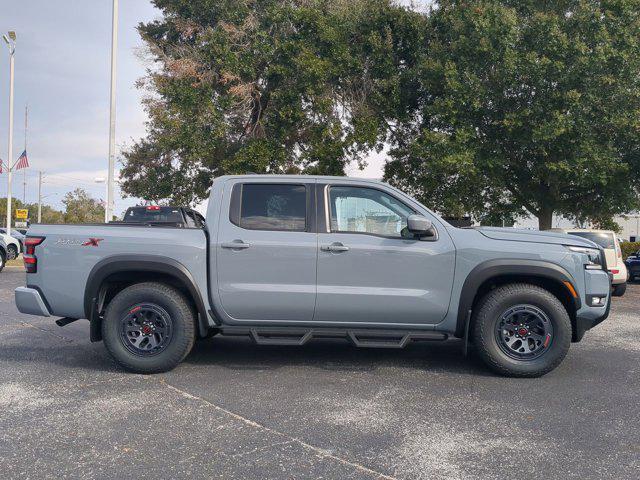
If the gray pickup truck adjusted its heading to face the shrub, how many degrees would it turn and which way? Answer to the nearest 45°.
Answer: approximately 45° to its left

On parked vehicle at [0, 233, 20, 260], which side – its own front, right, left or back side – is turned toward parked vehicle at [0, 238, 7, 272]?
right

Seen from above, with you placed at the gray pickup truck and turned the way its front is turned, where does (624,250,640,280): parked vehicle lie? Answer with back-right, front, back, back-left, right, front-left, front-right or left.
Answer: front-left

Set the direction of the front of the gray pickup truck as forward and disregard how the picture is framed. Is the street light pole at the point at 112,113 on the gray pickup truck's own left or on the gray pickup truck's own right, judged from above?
on the gray pickup truck's own left

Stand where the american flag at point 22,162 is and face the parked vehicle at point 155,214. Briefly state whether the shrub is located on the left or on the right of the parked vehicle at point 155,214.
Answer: left

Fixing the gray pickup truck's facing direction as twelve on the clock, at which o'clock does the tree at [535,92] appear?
The tree is roughly at 10 o'clock from the gray pickup truck.

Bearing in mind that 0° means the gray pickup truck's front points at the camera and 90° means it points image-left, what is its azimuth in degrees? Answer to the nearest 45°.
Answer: approximately 270°

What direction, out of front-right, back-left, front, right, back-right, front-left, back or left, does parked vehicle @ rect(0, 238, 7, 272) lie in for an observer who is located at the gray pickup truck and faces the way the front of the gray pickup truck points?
back-left
